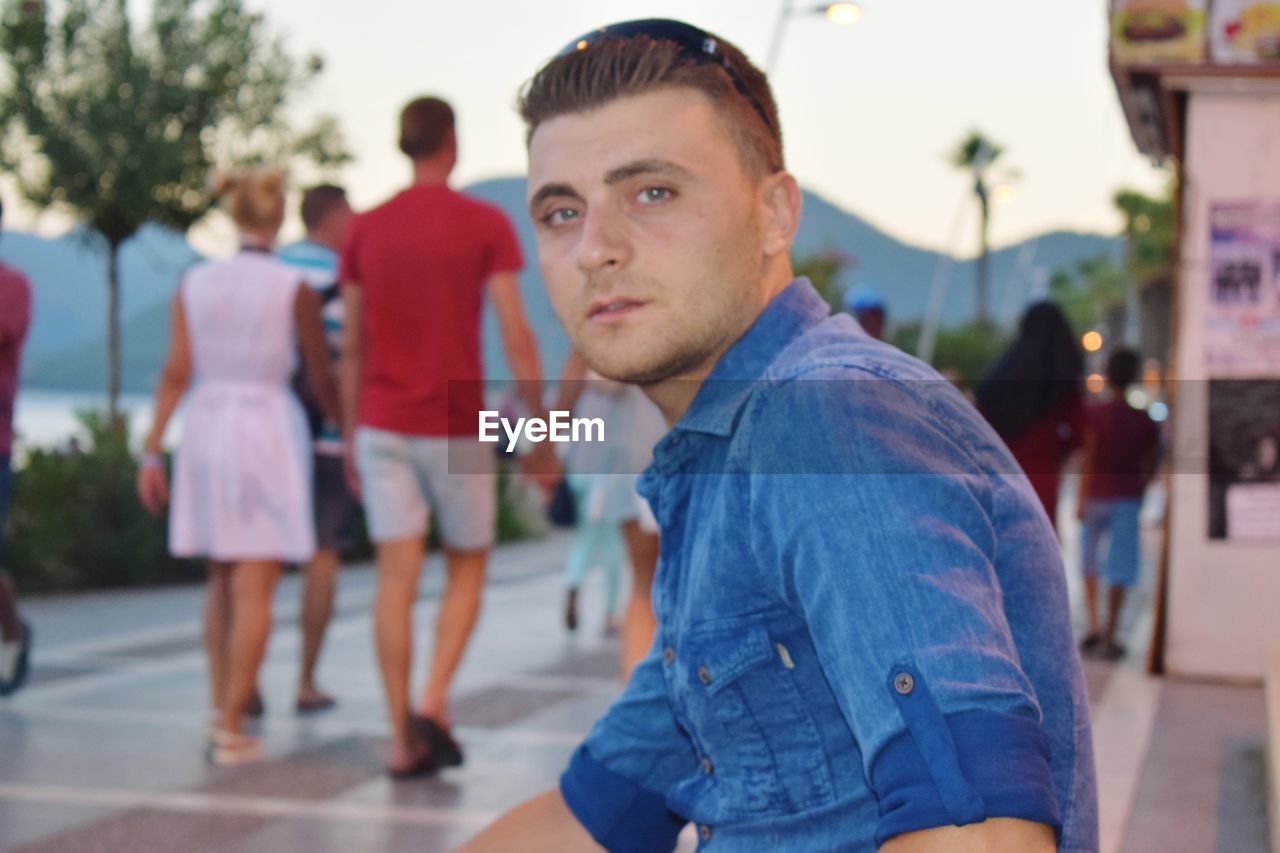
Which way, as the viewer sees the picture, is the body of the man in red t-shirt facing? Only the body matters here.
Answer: away from the camera

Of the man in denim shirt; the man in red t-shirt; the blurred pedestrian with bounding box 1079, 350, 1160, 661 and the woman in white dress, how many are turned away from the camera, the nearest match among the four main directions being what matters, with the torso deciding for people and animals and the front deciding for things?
3

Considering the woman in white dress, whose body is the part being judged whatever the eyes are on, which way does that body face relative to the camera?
away from the camera

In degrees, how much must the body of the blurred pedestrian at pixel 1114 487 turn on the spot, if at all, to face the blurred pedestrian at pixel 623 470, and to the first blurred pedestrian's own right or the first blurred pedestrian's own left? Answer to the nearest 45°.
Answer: approximately 135° to the first blurred pedestrian's own left

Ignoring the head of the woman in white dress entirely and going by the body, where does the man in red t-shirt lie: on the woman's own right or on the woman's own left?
on the woman's own right

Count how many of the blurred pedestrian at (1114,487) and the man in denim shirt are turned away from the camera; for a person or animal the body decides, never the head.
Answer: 1

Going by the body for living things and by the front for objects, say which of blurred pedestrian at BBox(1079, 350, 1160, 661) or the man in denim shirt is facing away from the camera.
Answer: the blurred pedestrian

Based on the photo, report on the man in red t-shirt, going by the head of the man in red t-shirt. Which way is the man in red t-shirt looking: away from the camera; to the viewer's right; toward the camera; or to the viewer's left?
away from the camera

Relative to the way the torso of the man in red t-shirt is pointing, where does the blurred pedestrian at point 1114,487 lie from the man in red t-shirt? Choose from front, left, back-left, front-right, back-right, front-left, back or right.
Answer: front-right

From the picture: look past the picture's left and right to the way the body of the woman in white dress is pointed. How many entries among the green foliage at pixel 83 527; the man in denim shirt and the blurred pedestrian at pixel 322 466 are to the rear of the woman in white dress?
1

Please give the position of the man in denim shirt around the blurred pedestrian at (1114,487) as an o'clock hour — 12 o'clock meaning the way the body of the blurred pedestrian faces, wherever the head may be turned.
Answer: The man in denim shirt is roughly at 6 o'clock from the blurred pedestrian.

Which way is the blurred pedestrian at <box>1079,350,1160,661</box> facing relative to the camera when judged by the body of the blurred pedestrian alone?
away from the camera

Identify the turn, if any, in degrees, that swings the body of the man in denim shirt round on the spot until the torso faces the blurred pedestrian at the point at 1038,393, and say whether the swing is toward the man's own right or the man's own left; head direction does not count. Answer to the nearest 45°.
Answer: approximately 135° to the man's own right
